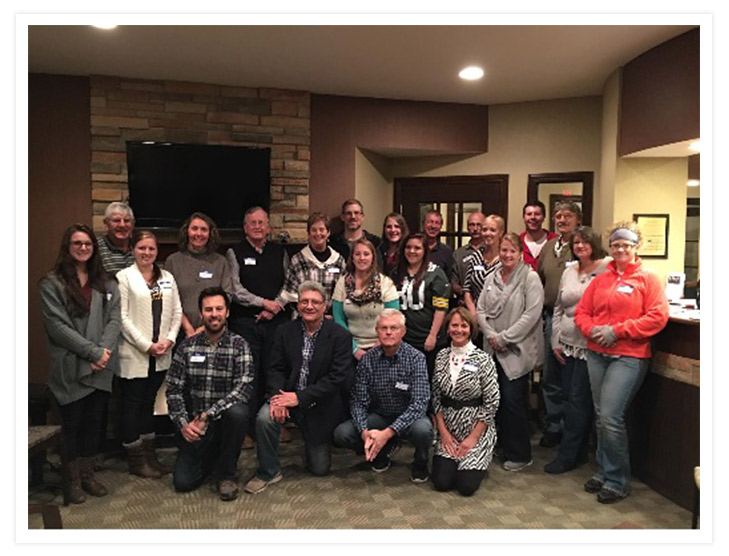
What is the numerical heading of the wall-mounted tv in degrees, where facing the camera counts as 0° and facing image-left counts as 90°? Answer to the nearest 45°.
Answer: approximately 0°

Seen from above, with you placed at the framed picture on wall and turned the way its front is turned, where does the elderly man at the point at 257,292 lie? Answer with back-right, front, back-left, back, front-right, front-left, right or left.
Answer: front-right

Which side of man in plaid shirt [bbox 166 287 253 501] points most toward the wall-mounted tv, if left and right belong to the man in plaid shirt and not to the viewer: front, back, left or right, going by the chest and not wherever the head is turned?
back

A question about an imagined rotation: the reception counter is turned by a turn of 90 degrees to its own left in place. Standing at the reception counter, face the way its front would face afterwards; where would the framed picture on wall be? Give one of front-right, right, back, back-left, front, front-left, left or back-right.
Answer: back-left

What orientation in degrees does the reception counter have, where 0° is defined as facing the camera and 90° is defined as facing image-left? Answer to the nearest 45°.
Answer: approximately 45°

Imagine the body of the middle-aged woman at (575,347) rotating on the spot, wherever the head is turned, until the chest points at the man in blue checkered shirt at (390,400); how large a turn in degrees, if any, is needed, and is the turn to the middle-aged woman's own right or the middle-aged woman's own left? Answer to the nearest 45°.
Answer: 0° — they already face them

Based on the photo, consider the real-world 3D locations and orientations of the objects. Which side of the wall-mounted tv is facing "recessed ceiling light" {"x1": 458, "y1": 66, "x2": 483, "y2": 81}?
left

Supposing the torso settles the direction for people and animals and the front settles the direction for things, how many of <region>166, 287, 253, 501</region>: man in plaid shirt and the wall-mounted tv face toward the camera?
2

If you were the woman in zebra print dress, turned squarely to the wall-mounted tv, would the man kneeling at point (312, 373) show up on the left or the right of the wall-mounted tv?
left

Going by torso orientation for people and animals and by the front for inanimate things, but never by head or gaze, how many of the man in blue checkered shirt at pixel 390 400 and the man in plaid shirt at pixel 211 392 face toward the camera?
2
